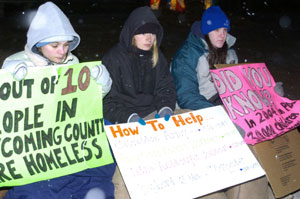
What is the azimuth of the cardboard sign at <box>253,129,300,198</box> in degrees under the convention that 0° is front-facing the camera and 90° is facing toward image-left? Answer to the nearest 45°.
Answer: approximately 0°

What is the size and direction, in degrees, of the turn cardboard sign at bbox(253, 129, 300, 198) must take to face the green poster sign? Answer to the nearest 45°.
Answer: approximately 45° to its right

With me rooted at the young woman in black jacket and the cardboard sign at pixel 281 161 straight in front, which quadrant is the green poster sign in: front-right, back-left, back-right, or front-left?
back-right

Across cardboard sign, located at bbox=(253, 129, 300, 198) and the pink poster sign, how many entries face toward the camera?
2

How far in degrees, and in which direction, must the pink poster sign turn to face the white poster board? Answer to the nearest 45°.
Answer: approximately 45° to its right

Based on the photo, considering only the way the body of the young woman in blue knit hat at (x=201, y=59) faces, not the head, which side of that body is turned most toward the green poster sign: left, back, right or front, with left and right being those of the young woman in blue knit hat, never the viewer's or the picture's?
right

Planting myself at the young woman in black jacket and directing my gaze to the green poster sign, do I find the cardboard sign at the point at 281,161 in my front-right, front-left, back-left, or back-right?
back-left

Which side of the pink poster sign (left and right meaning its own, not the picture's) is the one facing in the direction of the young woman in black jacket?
right

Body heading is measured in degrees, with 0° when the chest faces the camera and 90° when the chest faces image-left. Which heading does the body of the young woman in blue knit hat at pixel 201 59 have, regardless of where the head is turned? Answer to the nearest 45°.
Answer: approximately 315°
